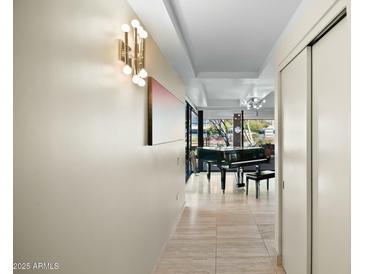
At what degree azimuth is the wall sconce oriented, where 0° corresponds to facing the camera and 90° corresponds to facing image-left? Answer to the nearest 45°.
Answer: approximately 315°

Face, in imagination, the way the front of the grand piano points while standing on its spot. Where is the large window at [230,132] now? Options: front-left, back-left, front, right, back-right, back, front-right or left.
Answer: back-left

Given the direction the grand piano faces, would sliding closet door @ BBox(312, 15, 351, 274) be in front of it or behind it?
in front

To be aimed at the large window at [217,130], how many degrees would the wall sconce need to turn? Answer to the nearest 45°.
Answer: approximately 135° to its left

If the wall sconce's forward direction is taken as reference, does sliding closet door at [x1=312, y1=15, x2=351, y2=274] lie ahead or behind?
ahead

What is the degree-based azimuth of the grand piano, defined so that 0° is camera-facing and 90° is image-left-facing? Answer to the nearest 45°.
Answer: approximately 315°

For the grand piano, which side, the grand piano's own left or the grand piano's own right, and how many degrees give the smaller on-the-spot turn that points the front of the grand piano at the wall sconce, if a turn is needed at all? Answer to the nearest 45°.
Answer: approximately 45° to the grand piano's own right

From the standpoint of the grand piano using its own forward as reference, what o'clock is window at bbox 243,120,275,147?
The window is roughly at 8 o'clock from the grand piano.

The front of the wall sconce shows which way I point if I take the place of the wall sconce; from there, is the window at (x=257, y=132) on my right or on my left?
on my left

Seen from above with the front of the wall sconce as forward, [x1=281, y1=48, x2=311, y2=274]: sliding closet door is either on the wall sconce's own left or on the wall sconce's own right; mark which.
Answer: on the wall sconce's own left

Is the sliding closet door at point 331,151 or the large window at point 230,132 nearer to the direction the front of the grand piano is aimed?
the sliding closet door

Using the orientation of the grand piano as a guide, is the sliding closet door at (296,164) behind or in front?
in front

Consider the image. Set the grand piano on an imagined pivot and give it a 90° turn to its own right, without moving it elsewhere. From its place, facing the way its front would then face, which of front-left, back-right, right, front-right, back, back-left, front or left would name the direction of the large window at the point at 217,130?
back-right
